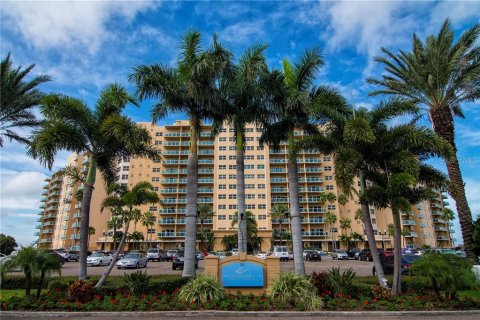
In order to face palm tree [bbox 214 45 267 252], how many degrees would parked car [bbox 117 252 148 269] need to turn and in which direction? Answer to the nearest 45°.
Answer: approximately 45° to its left

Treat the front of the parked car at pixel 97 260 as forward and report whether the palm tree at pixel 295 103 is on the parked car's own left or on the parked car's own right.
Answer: on the parked car's own left

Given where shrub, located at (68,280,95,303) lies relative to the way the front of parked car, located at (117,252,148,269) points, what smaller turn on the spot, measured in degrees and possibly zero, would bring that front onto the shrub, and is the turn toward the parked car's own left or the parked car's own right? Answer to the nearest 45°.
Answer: approximately 45° to the parked car's own left

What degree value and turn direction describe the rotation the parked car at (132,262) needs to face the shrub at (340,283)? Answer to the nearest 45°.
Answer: approximately 45° to its left

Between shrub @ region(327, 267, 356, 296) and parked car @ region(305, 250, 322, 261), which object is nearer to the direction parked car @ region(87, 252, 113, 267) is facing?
the shrub

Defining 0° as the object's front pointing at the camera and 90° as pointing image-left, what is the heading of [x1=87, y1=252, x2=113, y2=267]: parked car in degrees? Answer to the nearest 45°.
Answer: approximately 45°

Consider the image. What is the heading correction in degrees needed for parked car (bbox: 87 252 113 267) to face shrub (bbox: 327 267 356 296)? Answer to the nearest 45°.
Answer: approximately 45° to its left

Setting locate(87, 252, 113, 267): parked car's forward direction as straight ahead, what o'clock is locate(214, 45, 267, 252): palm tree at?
The palm tree is roughly at 10 o'clock from the parked car.

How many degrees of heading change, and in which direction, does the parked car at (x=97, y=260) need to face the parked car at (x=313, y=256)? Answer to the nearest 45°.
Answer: approximately 135° to its left

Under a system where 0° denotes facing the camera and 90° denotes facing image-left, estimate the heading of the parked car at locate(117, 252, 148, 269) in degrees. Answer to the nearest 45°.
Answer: approximately 45°
